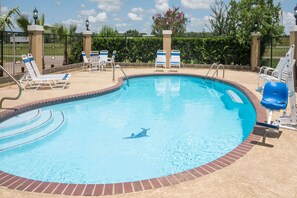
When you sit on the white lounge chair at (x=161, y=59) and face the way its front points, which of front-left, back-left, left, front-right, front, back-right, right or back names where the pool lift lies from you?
front

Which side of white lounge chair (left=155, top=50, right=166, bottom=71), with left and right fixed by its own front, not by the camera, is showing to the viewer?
front

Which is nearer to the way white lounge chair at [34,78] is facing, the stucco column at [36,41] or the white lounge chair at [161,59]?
the white lounge chair

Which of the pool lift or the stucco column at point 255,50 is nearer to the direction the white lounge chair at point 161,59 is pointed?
the pool lift

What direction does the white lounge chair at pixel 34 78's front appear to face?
to the viewer's right

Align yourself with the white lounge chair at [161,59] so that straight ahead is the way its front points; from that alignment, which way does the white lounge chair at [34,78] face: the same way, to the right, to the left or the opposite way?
to the left

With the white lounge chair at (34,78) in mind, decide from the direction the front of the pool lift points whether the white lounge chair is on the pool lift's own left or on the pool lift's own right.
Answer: on the pool lift's own right

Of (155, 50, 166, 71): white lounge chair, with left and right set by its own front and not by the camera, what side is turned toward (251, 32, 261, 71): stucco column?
left

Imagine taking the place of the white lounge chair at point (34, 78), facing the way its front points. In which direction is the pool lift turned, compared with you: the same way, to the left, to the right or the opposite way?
the opposite way

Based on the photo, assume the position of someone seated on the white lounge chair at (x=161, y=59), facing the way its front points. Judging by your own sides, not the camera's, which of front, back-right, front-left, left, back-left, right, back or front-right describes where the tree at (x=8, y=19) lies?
right
